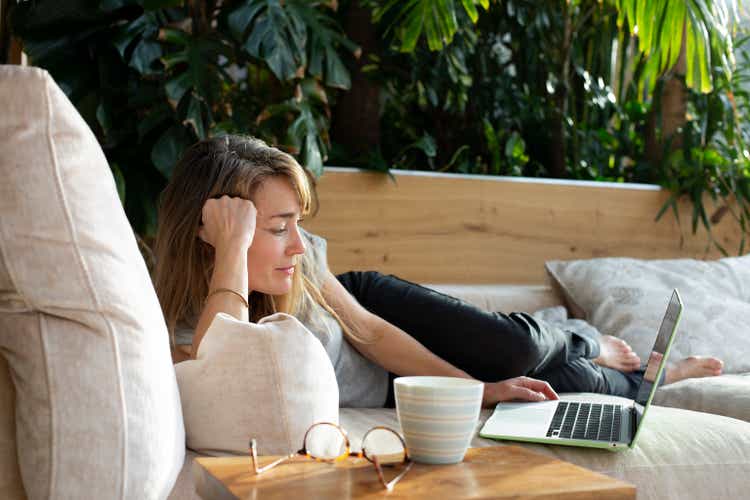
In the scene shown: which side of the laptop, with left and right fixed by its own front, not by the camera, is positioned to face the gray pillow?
right

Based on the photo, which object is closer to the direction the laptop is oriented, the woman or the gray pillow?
the woman

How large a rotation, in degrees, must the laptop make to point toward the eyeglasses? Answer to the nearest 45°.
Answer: approximately 45° to its left

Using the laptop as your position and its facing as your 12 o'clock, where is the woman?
The woman is roughly at 1 o'clock from the laptop.

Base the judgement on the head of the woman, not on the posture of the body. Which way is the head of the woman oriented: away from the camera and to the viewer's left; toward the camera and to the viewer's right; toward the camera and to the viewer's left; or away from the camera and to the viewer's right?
toward the camera and to the viewer's right

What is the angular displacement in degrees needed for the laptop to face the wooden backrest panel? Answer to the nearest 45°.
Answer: approximately 90° to its right

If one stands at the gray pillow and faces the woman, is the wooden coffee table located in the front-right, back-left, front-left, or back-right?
front-left

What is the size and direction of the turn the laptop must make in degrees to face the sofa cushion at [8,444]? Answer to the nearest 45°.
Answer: approximately 45° to its left

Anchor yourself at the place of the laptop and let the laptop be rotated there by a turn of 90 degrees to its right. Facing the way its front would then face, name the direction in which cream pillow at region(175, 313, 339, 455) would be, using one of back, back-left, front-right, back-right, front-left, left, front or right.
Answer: back-left

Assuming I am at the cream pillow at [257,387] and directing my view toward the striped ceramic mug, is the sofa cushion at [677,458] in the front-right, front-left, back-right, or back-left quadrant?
front-left

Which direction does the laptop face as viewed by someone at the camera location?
facing to the left of the viewer
